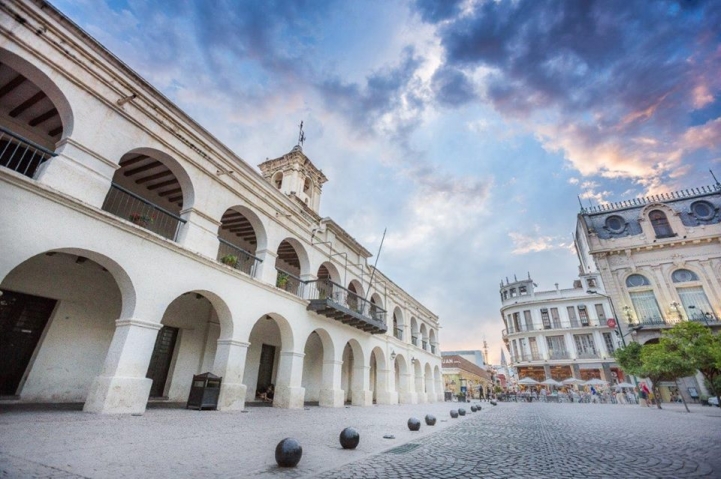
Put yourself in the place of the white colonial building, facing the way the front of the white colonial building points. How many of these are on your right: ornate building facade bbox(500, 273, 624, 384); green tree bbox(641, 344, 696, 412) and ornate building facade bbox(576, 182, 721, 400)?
0

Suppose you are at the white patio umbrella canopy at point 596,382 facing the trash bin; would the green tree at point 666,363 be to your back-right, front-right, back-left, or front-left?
front-left

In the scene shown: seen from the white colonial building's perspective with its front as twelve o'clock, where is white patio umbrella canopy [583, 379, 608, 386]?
The white patio umbrella canopy is roughly at 10 o'clock from the white colonial building.

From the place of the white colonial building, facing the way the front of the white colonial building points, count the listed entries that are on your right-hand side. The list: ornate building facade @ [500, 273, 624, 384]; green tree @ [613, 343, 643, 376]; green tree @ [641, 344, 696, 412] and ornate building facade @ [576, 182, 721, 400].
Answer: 0

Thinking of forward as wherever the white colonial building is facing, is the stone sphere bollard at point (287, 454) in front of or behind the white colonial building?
in front

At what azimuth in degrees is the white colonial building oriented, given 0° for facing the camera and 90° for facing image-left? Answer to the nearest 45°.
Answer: approximately 315°

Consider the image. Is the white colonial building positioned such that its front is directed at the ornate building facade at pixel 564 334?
no

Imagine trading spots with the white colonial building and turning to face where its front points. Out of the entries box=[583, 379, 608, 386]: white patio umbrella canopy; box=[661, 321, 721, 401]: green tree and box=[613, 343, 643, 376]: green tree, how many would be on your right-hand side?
0

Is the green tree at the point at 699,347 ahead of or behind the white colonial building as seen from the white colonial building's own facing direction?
ahead

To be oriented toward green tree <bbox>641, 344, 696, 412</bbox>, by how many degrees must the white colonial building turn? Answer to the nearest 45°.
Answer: approximately 45° to its left

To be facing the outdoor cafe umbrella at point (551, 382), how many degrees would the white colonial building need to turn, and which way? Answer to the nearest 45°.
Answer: approximately 45° to its left

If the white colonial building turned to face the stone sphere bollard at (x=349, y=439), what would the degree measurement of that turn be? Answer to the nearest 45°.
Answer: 0° — it already faces it

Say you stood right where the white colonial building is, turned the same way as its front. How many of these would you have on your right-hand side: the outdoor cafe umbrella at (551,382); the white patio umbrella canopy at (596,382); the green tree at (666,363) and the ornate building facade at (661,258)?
0

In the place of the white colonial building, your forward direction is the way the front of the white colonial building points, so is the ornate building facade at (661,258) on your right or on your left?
on your left
